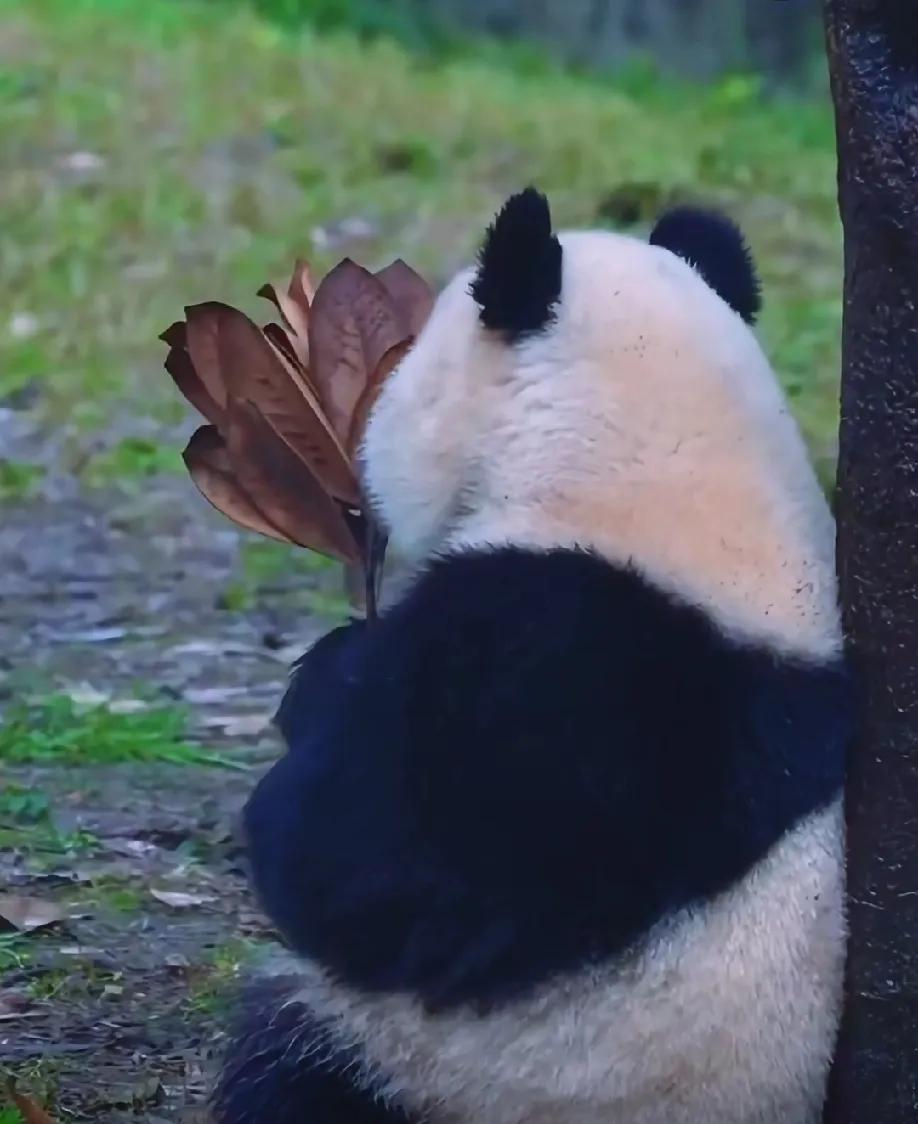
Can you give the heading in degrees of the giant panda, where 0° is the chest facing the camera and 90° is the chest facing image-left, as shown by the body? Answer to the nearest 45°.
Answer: approximately 135°

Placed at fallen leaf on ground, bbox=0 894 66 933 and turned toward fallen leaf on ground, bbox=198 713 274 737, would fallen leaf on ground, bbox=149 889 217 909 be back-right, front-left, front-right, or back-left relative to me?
front-right

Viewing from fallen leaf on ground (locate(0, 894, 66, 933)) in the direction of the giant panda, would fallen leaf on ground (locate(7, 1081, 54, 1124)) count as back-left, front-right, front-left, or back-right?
front-right

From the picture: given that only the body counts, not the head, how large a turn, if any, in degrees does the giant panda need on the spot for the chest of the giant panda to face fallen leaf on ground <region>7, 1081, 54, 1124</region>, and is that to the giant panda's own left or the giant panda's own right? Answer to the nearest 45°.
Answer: approximately 45° to the giant panda's own left

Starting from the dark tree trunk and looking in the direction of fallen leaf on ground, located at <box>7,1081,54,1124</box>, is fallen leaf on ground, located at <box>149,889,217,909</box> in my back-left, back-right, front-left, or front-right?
front-right

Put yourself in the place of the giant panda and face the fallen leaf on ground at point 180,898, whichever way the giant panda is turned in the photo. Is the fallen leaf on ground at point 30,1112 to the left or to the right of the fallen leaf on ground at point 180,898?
left

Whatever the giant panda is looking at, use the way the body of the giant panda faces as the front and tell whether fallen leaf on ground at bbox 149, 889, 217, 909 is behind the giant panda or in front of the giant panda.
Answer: in front

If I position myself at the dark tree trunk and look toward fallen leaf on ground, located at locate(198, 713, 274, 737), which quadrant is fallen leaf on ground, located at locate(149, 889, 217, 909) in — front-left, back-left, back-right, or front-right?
front-left

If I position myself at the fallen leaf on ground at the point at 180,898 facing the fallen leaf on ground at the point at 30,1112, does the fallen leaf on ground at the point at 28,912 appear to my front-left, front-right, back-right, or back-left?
front-right
